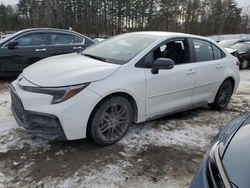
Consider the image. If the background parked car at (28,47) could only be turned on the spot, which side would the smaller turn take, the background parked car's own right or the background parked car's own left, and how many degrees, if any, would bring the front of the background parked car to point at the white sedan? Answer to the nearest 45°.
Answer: approximately 90° to the background parked car's own left

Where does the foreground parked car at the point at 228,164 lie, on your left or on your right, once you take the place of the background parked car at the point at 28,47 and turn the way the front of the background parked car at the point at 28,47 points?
on your left

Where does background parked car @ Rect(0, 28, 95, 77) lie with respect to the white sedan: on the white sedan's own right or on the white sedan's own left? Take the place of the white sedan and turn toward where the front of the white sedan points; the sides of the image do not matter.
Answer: on the white sedan's own right

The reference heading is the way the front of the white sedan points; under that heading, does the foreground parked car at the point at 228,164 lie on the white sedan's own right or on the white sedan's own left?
on the white sedan's own left

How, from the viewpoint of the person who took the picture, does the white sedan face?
facing the viewer and to the left of the viewer

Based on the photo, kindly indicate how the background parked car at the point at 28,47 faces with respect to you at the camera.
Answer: facing to the left of the viewer

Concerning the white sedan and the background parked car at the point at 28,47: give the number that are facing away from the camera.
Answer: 0
